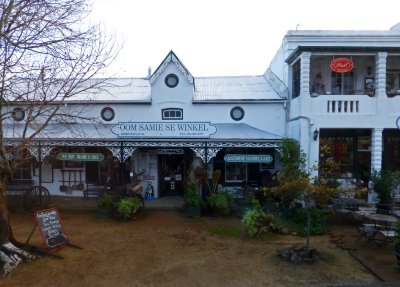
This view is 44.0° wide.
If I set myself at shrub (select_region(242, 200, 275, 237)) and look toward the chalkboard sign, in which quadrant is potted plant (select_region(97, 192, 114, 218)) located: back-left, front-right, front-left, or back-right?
front-right

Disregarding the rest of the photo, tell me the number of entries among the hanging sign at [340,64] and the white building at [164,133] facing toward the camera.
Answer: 2

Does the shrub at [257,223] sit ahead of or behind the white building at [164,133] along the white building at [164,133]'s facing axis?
ahead

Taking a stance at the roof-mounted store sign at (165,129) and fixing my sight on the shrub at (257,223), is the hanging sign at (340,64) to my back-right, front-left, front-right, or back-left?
front-left

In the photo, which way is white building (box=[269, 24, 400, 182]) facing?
toward the camera

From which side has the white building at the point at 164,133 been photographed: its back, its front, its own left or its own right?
front

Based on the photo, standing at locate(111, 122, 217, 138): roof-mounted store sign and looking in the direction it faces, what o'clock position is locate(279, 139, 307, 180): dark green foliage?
The dark green foliage is roughly at 10 o'clock from the roof-mounted store sign.

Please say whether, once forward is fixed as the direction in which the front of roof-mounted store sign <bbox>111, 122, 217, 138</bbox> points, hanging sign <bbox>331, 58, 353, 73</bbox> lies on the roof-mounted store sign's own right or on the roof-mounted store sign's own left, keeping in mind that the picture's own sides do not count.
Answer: on the roof-mounted store sign's own left

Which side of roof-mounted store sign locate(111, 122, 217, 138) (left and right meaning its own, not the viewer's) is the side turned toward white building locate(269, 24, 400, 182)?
left

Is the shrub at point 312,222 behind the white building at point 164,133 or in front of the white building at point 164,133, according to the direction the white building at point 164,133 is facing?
in front

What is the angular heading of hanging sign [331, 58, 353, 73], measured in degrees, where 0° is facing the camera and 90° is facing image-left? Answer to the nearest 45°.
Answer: approximately 0°

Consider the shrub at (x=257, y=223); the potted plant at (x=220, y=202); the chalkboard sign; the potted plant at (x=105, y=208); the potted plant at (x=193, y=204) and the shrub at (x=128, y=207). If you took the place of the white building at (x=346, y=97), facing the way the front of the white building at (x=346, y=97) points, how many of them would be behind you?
0

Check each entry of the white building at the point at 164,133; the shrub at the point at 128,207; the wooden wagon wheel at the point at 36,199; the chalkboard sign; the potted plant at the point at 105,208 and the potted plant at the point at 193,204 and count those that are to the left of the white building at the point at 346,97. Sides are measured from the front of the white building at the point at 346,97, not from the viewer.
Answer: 0

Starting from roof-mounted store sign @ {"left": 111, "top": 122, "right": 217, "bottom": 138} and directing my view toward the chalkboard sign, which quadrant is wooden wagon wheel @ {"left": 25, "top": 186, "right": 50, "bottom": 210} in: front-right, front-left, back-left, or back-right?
front-right

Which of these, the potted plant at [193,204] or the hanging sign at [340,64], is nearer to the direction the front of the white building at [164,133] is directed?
the potted plant

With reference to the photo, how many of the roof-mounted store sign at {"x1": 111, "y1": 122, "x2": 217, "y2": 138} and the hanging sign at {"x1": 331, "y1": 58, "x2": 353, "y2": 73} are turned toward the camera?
2
